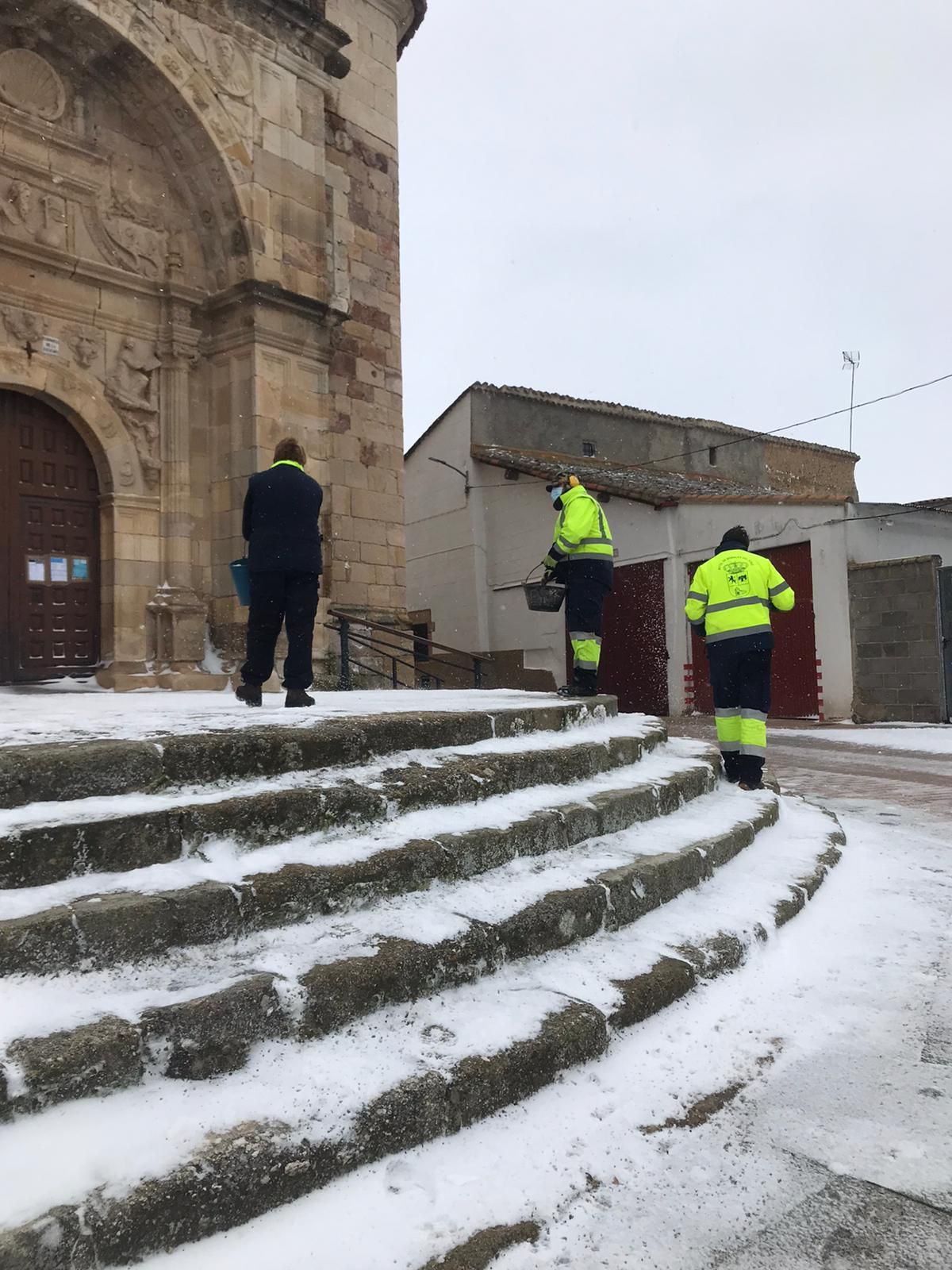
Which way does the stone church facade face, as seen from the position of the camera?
facing the viewer and to the right of the viewer

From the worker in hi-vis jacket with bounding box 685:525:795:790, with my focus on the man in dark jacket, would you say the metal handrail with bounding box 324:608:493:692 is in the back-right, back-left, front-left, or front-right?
front-right

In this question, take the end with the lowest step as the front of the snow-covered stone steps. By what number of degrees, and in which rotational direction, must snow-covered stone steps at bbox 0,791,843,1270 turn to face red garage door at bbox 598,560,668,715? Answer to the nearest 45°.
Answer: approximately 135° to its left

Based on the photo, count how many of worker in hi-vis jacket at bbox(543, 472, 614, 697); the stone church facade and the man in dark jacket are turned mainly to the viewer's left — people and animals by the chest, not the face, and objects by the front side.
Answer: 1

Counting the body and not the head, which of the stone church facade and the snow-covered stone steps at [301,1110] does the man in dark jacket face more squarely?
the stone church facade

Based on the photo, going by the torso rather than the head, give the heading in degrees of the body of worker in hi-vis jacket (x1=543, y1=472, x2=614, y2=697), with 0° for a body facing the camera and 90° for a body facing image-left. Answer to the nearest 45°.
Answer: approximately 90°

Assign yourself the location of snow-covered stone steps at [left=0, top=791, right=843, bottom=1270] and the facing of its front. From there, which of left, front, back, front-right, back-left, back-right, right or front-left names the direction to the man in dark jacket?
back-left

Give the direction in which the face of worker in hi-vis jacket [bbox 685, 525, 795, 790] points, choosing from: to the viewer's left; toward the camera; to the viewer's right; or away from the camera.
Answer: away from the camera

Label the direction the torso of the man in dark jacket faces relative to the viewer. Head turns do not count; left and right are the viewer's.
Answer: facing away from the viewer

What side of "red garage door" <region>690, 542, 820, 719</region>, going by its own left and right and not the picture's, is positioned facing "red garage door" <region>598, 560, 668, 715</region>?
right

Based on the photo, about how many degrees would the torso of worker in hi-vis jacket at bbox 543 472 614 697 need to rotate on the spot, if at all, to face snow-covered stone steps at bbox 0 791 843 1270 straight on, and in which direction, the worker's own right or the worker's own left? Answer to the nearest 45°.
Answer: approximately 90° to the worker's own left

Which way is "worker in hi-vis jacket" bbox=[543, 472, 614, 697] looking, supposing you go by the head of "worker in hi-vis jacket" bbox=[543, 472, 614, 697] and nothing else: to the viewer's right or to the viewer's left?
to the viewer's left

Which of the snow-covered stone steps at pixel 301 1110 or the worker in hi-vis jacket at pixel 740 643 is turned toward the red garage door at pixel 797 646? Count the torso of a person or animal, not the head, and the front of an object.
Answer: the worker in hi-vis jacket
